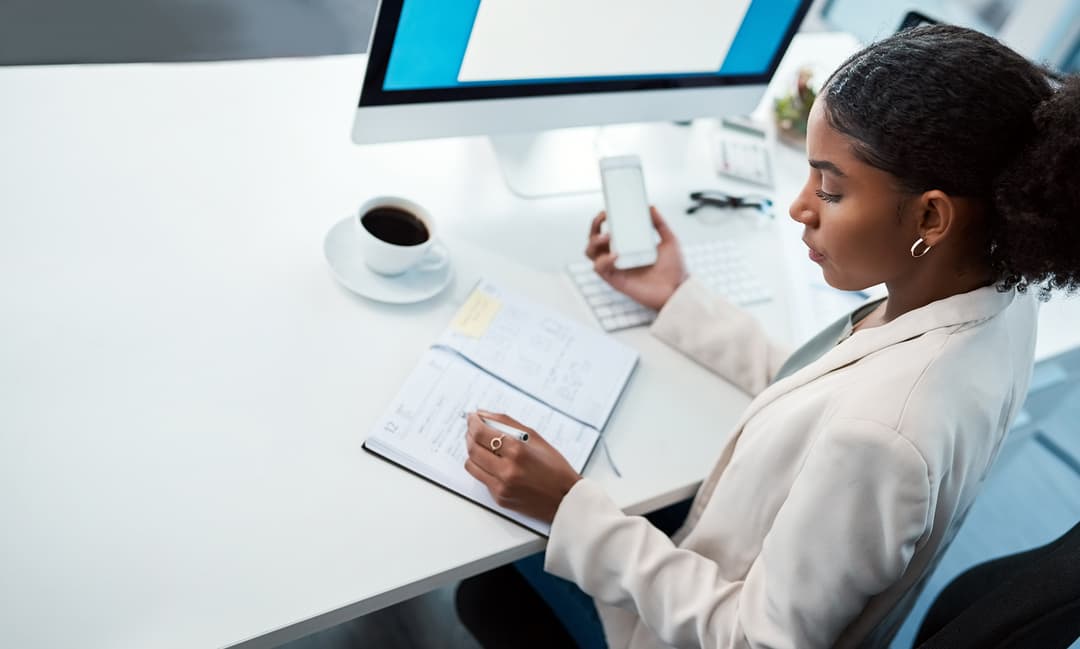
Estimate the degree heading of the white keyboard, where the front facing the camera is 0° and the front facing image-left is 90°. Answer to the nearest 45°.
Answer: approximately 0°

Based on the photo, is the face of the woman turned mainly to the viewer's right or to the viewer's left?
to the viewer's left

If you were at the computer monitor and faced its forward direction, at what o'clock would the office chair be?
The office chair is roughly at 11 o'clock from the computer monitor.

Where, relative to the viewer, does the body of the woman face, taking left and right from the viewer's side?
facing to the left of the viewer
